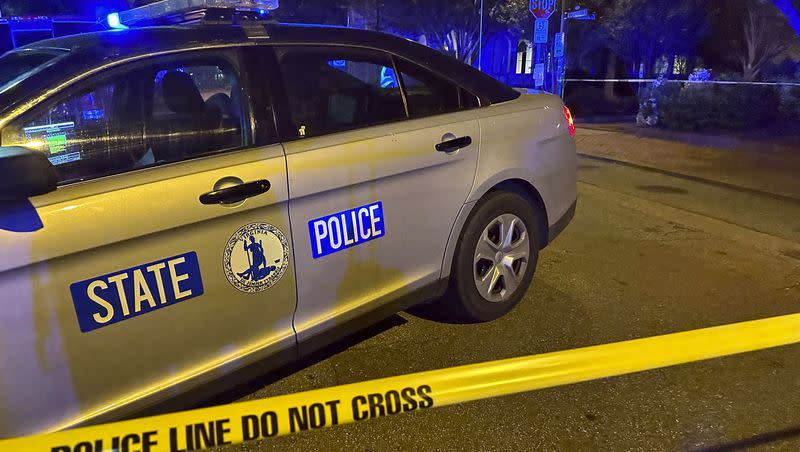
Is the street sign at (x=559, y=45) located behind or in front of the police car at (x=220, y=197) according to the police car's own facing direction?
behind

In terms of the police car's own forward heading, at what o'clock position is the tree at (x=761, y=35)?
The tree is roughly at 6 o'clock from the police car.

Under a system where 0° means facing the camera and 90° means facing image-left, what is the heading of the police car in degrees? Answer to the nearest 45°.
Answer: approximately 45°

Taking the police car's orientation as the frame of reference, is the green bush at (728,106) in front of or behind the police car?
behind

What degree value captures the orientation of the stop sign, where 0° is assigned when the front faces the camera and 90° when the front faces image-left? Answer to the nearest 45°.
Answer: approximately 0°

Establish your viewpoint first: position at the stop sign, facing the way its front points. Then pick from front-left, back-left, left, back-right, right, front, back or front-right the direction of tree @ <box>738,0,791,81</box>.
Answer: back-left

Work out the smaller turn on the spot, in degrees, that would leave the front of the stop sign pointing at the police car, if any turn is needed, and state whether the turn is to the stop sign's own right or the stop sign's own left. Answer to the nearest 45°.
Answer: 0° — it already faces it
